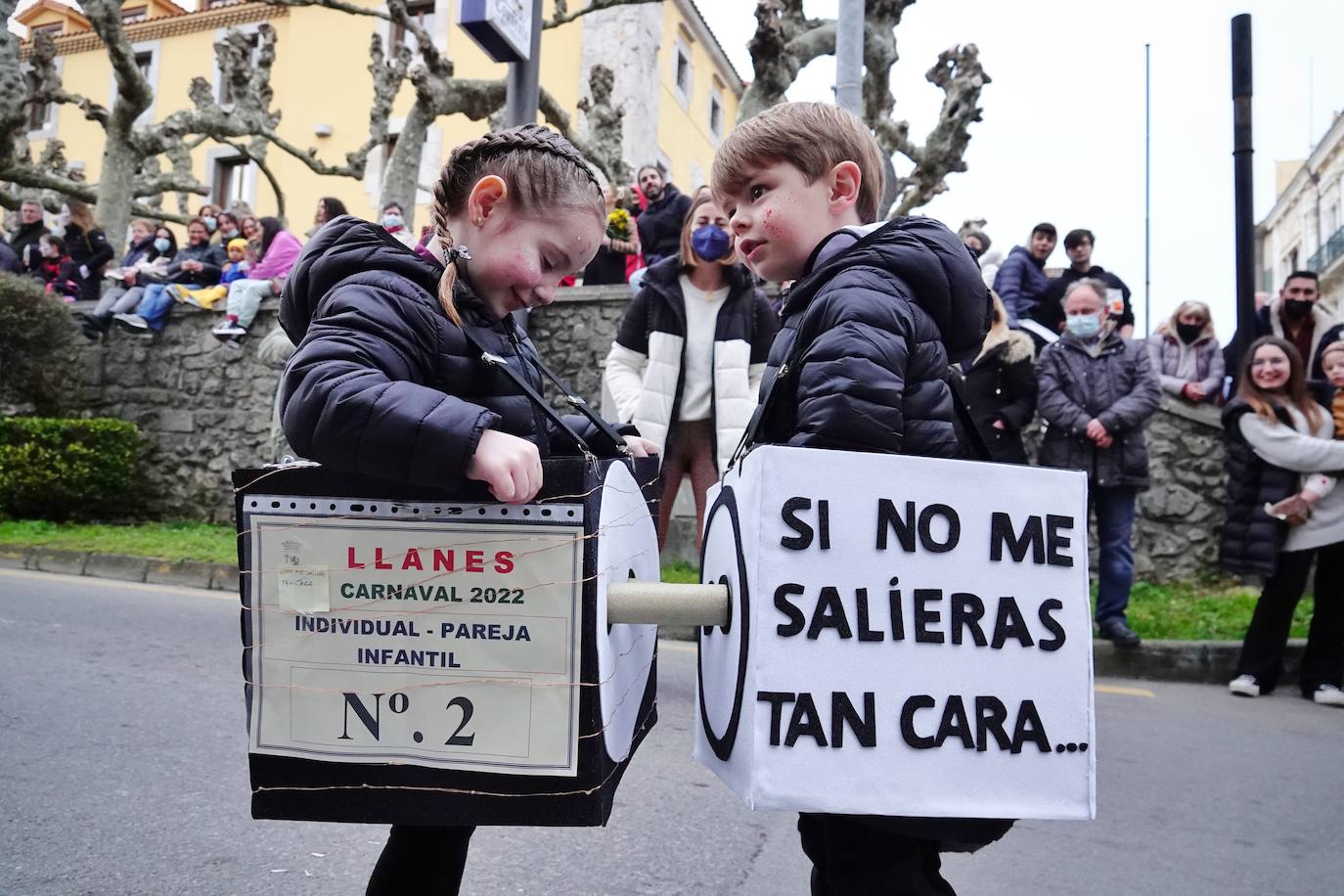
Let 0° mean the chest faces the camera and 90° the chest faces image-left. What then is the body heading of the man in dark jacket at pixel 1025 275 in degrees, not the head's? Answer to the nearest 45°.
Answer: approximately 315°

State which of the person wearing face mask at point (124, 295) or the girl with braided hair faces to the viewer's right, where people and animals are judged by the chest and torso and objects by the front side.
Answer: the girl with braided hair

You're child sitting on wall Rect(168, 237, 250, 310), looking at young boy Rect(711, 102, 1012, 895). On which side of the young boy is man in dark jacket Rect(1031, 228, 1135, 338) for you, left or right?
left

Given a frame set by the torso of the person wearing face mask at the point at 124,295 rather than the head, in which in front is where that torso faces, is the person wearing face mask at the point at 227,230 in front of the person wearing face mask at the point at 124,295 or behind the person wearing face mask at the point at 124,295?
behind

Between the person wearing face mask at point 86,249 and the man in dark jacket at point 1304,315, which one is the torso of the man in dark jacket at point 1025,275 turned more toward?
the man in dark jacket

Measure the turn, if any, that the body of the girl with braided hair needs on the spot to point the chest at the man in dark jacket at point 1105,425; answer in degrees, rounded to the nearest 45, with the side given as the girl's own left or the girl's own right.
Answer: approximately 45° to the girl's own left

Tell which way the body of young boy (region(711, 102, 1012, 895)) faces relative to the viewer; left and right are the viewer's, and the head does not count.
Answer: facing to the left of the viewer

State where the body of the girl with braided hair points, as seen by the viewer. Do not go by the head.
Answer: to the viewer's right

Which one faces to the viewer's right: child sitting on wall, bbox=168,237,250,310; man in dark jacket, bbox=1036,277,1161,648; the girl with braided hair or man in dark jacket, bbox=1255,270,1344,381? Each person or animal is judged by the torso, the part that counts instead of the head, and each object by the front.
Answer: the girl with braided hair
